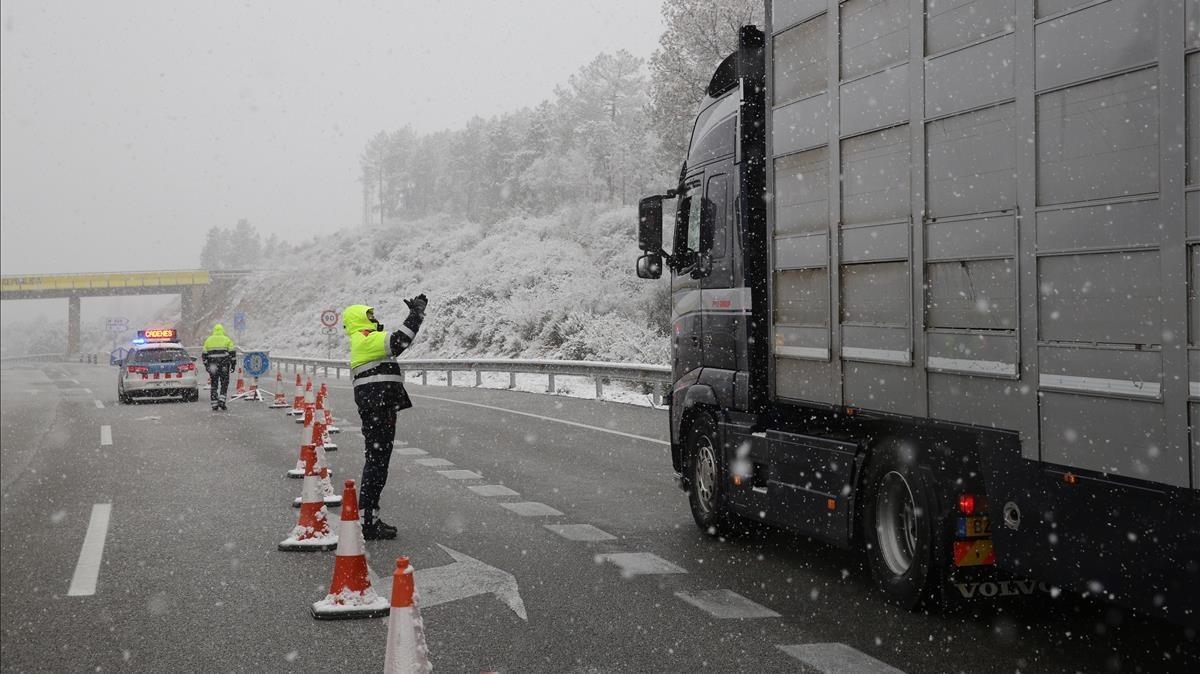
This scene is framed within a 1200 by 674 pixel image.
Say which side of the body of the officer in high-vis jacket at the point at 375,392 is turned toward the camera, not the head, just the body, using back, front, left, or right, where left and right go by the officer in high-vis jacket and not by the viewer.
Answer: right

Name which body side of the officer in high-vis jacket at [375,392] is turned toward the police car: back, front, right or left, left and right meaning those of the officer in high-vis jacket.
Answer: left

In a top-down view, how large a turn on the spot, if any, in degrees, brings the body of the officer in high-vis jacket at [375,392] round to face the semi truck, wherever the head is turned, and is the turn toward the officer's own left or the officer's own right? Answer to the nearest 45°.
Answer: approximately 45° to the officer's own right

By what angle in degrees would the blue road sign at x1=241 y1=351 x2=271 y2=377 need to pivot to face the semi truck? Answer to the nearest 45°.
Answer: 0° — it already faces it

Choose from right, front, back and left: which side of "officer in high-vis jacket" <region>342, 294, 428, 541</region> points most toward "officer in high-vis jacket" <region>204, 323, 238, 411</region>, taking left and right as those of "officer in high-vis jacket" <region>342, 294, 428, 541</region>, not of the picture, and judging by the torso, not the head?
left

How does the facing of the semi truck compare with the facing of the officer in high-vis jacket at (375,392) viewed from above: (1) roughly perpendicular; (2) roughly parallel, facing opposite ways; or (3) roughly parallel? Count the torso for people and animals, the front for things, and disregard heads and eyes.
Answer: roughly perpendicular

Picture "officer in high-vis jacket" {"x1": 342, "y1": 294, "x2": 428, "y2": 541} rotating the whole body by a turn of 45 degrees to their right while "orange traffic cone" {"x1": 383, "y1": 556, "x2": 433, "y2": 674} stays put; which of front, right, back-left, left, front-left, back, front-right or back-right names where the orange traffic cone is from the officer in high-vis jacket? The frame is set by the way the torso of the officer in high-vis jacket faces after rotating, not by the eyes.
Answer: front-right
